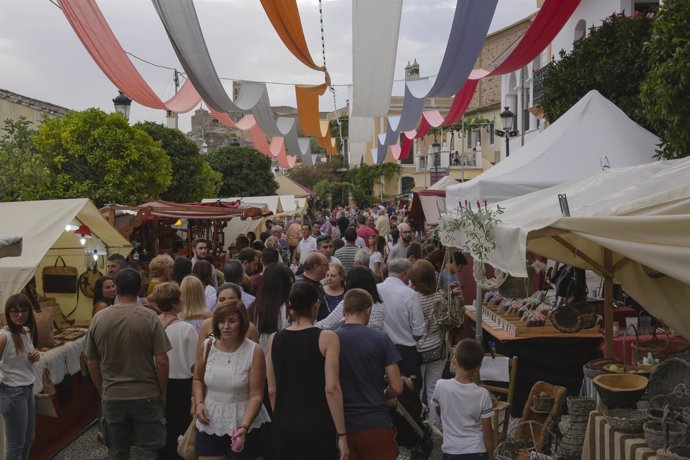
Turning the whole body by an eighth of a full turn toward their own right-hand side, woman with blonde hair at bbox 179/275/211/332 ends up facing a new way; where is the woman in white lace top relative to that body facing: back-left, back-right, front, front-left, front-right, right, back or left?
back-right

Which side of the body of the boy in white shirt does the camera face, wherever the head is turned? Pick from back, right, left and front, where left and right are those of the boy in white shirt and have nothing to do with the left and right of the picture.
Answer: back

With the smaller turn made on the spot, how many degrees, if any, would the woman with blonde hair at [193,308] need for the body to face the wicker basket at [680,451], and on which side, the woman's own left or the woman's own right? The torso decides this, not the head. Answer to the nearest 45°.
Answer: approximately 135° to the woman's own right

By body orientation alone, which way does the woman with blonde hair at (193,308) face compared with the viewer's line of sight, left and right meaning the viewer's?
facing away from the viewer

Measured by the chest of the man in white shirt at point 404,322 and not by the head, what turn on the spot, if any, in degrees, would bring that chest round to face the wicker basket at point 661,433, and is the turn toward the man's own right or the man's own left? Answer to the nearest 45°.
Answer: approximately 90° to the man's own right

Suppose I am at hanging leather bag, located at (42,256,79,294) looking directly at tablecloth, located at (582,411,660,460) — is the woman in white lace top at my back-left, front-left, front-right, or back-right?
front-right

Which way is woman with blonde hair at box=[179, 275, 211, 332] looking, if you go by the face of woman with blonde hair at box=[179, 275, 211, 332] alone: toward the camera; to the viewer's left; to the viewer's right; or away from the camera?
away from the camera

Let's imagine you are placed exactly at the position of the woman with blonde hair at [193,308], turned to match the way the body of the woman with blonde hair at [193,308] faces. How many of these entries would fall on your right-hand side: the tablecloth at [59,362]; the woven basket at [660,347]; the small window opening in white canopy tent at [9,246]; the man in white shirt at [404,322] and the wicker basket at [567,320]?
3

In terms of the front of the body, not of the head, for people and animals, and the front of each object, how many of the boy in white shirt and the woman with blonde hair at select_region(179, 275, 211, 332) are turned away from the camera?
2

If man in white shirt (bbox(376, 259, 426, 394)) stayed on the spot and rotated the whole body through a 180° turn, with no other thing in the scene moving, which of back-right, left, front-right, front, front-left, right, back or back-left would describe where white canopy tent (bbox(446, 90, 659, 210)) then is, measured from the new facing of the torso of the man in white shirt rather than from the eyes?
back

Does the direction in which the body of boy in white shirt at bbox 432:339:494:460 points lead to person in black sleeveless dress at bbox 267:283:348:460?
no

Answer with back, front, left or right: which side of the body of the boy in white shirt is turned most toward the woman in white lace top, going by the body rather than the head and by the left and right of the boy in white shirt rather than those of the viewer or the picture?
left

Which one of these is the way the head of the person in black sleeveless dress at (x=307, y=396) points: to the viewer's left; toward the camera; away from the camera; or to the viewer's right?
away from the camera

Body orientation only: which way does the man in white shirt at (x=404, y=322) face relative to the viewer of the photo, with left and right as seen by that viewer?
facing away from the viewer and to the right of the viewer
